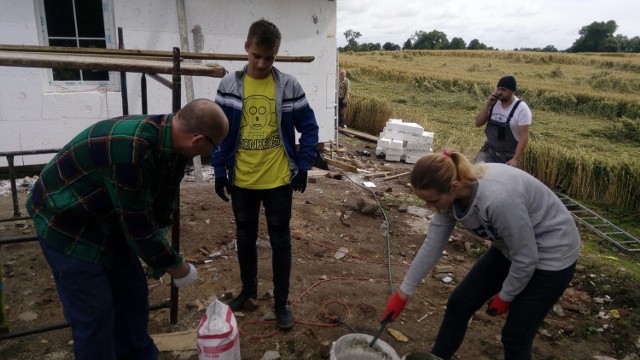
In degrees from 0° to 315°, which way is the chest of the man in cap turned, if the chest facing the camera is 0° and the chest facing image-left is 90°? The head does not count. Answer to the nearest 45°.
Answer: approximately 45°

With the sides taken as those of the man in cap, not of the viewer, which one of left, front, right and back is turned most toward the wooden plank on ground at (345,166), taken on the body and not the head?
right

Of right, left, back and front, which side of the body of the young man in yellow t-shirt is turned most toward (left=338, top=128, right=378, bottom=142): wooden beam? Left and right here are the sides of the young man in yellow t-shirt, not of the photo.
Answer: back

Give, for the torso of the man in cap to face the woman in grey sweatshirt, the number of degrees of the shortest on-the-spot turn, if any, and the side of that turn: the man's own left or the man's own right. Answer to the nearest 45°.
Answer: approximately 45° to the man's own left

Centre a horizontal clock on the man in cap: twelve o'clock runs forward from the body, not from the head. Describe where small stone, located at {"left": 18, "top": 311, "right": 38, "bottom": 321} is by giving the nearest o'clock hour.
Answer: The small stone is roughly at 12 o'clock from the man in cap.

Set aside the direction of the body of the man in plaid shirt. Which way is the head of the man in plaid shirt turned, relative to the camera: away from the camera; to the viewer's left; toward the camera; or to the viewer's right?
to the viewer's right

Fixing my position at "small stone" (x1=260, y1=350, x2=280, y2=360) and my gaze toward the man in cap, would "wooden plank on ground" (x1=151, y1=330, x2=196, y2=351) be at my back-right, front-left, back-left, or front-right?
back-left

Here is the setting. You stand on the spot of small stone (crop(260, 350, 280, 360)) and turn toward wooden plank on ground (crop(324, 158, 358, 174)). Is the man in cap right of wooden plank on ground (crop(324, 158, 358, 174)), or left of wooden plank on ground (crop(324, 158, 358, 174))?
right

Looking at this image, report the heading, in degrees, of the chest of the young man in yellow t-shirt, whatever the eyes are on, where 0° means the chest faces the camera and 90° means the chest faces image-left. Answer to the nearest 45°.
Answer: approximately 0°

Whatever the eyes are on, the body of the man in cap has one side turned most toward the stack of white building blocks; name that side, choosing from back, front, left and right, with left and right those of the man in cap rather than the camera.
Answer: right
